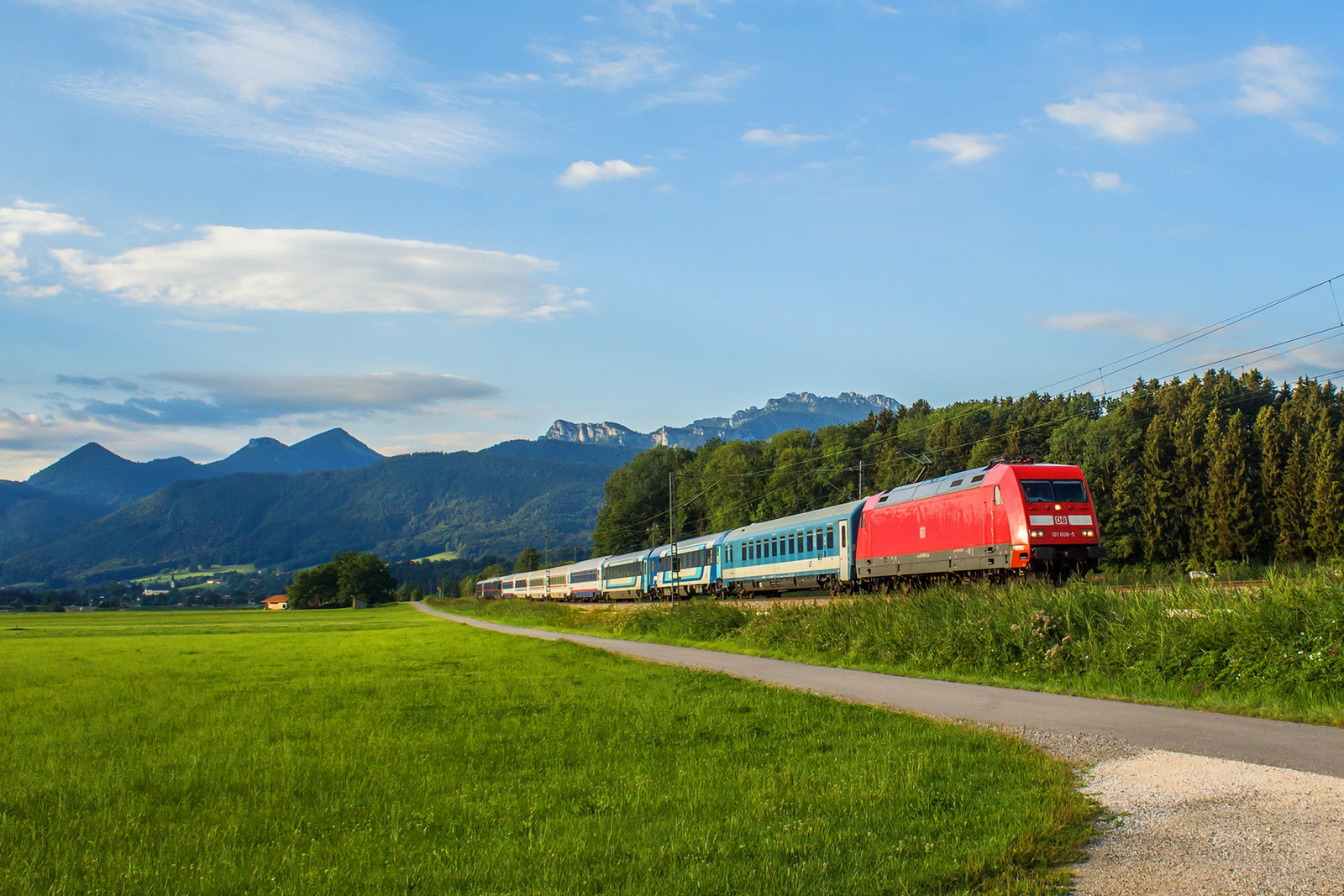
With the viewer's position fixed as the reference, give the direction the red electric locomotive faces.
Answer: facing the viewer and to the right of the viewer

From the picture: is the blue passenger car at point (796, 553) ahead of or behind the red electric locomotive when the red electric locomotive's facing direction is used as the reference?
behind
